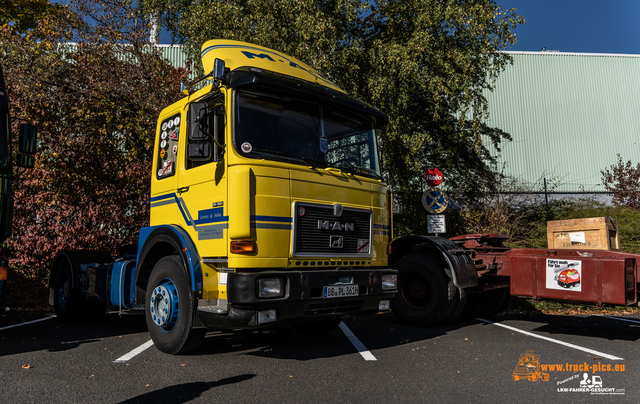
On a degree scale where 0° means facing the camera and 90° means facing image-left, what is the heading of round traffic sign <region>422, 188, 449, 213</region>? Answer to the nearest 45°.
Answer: approximately 0°

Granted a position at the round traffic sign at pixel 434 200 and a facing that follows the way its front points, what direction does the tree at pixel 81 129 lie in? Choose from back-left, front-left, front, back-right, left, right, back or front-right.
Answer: right

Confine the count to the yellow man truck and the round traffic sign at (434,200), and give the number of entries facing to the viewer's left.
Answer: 0

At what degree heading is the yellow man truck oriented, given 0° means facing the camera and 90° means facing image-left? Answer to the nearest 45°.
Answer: approximately 315°

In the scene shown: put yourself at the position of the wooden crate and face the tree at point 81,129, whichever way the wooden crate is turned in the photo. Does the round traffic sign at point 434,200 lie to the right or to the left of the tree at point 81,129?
right

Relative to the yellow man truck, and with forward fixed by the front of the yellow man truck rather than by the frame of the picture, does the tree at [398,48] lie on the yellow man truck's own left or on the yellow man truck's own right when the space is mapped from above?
on the yellow man truck's own left
